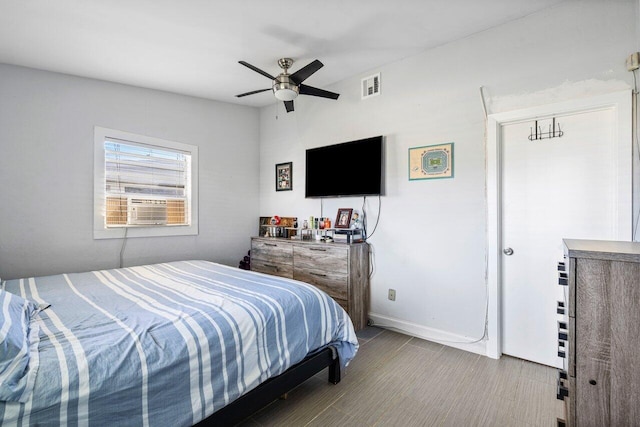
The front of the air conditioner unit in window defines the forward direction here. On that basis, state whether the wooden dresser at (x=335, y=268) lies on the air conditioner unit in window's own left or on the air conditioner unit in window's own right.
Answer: on the air conditioner unit in window's own left

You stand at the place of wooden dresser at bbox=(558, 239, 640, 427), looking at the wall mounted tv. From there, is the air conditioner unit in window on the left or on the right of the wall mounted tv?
left

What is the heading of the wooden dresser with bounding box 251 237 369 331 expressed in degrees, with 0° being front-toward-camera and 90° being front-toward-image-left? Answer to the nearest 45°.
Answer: approximately 45°

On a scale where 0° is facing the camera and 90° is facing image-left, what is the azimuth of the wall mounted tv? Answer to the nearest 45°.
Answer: approximately 45°

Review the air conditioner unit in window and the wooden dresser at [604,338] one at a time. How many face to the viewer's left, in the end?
1

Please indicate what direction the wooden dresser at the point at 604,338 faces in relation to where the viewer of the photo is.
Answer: facing to the left of the viewer

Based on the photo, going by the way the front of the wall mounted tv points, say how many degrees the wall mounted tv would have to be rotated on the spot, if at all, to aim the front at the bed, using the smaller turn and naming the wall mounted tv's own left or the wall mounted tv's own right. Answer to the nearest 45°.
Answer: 0° — it already faces it

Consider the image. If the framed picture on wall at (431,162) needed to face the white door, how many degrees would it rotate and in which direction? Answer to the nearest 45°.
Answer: approximately 135° to its left

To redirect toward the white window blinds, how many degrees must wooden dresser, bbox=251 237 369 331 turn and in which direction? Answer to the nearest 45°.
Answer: approximately 45° to its right

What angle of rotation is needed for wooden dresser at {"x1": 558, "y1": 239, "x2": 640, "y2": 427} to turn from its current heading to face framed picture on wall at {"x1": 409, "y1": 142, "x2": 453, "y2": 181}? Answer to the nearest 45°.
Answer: approximately 45° to its right

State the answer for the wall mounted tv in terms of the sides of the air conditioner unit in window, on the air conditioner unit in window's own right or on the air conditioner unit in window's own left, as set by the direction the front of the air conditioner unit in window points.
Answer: on the air conditioner unit in window's own left
